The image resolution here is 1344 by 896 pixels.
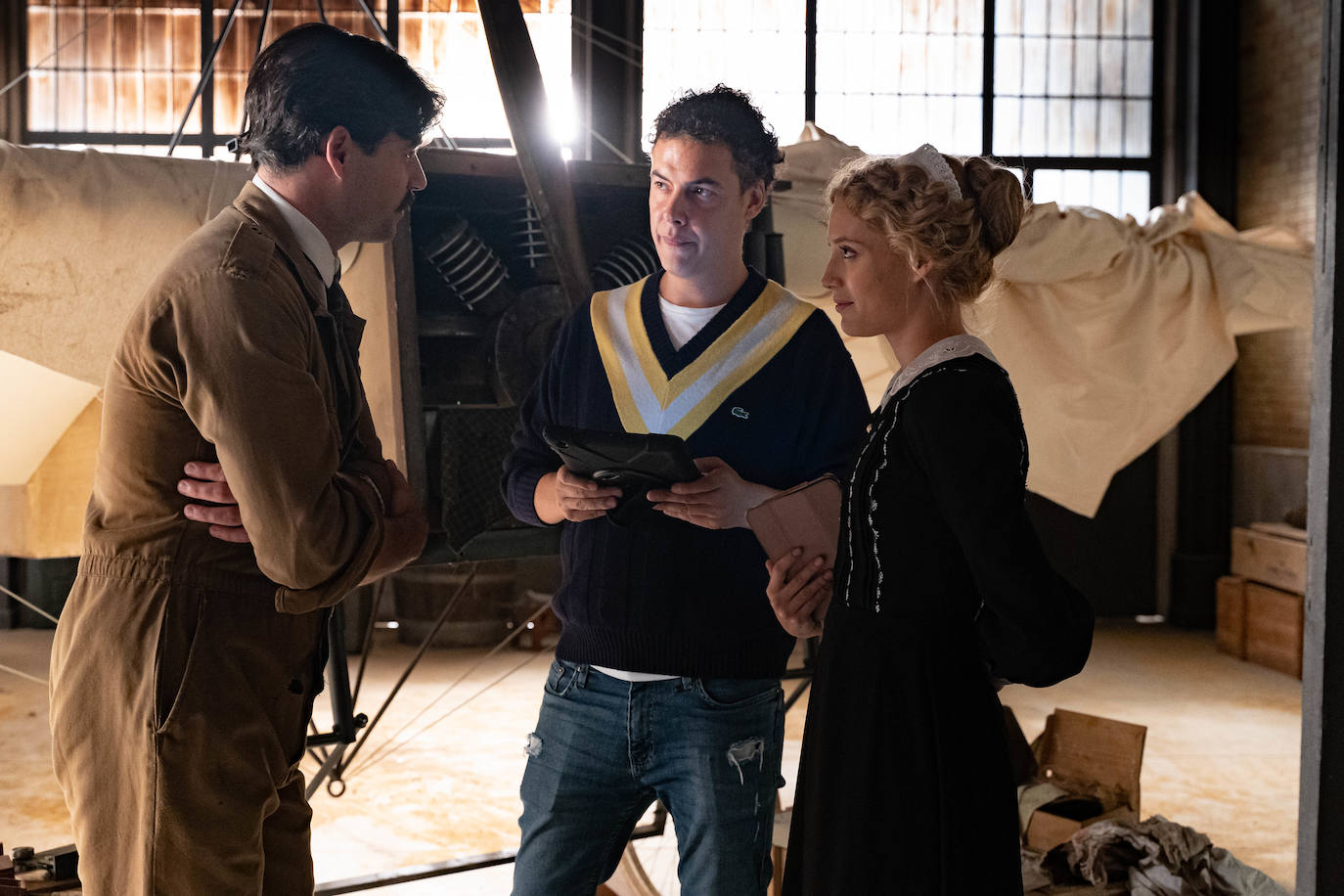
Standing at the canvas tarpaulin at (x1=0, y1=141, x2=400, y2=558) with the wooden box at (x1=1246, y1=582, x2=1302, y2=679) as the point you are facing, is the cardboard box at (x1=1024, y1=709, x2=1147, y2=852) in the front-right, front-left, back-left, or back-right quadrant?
front-right

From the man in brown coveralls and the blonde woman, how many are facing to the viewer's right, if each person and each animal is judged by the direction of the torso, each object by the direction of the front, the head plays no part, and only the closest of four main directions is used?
1

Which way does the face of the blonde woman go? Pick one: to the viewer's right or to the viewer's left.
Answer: to the viewer's left

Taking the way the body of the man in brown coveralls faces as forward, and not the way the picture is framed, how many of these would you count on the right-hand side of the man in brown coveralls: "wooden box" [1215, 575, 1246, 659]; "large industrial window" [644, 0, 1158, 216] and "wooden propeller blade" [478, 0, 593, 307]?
0

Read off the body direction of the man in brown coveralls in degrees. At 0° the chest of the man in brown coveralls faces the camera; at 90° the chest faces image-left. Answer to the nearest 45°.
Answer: approximately 270°

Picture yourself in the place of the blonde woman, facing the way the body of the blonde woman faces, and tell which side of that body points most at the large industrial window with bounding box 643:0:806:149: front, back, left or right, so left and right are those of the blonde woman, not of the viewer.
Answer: right

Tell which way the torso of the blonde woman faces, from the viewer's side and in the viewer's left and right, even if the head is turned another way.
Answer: facing to the left of the viewer

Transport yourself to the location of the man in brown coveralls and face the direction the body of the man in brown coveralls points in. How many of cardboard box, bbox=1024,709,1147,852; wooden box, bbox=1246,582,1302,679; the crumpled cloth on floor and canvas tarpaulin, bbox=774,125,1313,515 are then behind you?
0

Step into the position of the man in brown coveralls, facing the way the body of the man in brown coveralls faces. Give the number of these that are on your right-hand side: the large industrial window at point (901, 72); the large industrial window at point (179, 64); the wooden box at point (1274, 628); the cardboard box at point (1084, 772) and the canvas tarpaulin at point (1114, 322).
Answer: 0

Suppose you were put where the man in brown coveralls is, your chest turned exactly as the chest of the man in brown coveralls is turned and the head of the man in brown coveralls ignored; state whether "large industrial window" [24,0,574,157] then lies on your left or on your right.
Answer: on your left

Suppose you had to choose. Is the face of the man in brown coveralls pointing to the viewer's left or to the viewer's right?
to the viewer's right

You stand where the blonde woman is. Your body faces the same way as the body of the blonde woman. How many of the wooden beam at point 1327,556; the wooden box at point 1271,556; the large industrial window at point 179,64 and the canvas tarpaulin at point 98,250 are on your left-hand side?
0

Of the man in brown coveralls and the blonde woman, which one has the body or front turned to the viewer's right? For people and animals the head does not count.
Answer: the man in brown coveralls
